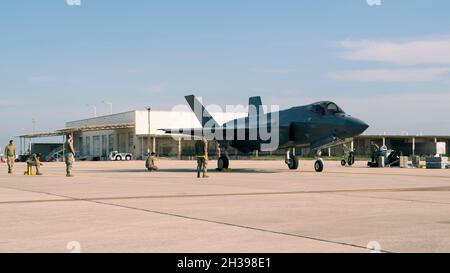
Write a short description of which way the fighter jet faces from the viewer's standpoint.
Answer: facing the viewer and to the right of the viewer

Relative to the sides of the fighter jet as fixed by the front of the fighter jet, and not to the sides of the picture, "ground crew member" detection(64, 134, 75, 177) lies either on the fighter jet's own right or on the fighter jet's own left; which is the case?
on the fighter jet's own right
